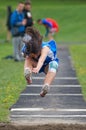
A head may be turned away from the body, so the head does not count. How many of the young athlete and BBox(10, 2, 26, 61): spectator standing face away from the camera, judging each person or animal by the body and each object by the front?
0

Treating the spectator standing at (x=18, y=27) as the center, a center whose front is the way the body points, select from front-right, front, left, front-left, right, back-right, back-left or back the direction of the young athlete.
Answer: front-right

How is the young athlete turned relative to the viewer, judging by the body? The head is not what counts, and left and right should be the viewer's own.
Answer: facing the viewer and to the left of the viewer

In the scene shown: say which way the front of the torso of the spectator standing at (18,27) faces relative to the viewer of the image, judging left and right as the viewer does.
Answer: facing the viewer and to the right of the viewer

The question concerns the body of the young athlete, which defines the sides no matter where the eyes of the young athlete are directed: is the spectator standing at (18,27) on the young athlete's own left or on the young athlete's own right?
on the young athlete's own right
